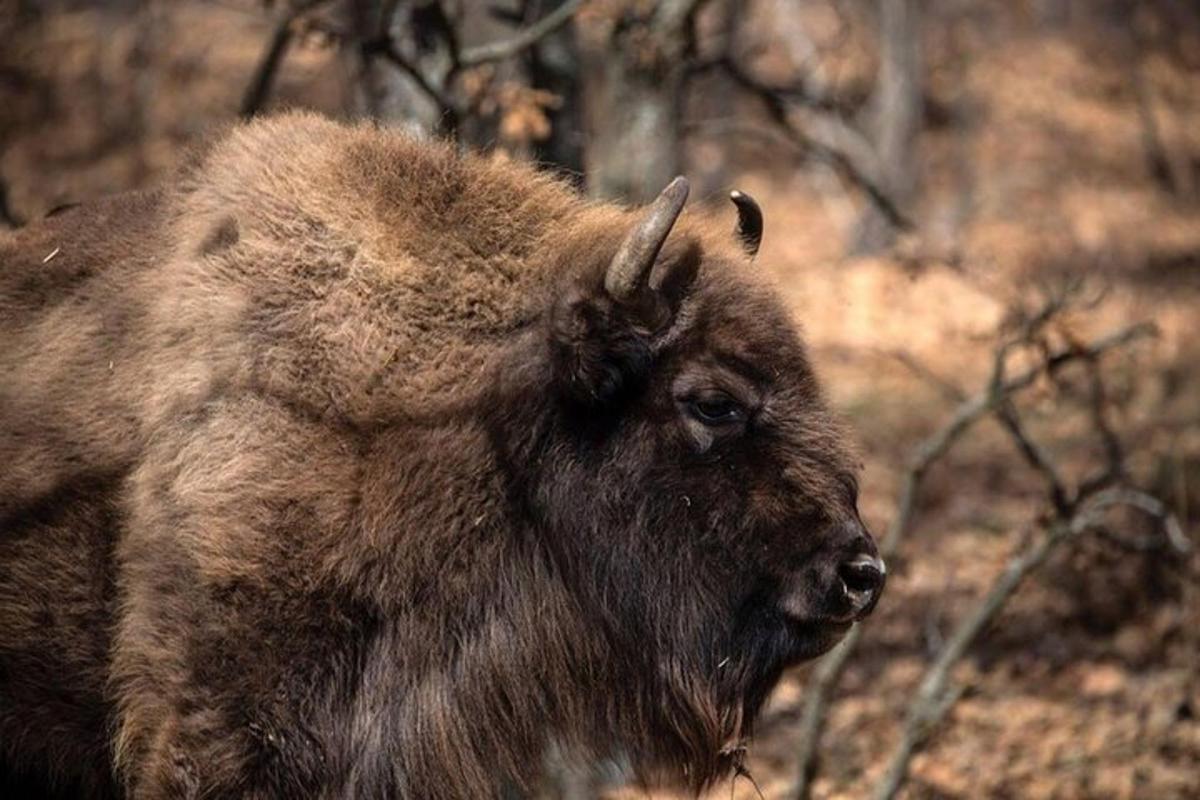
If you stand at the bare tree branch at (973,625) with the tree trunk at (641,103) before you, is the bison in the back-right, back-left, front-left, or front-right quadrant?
back-left

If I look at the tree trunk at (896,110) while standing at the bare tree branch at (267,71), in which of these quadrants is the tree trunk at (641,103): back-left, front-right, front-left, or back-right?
front-right

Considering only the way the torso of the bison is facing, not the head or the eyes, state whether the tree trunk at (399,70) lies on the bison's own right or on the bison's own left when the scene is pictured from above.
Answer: on the bison's own left

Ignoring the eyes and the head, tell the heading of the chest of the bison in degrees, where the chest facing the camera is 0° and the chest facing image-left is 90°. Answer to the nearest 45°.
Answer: approximately 270°

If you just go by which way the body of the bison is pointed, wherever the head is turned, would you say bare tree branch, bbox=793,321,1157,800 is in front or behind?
in front

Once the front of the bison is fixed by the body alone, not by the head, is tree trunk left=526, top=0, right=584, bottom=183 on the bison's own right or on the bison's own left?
on the bison's own left

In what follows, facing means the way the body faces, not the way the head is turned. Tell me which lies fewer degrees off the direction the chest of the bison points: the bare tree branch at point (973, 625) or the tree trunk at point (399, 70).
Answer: the bare tree branch

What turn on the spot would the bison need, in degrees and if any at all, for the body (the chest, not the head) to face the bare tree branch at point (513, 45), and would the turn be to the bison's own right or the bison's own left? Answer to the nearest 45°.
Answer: approximately 90° to the bison's own left

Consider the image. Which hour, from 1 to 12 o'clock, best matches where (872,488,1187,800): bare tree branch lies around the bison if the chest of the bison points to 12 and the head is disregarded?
The bare tree branch is roughly at 11 o'clock from the bison.

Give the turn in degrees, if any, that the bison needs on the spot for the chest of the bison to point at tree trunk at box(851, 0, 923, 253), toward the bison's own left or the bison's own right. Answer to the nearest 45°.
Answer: approximately 90° to the bison's own left

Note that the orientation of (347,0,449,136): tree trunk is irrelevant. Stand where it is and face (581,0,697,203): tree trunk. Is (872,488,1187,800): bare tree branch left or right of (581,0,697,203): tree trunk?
right

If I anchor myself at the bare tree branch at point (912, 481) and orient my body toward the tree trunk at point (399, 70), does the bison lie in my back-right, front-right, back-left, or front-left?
back-left
